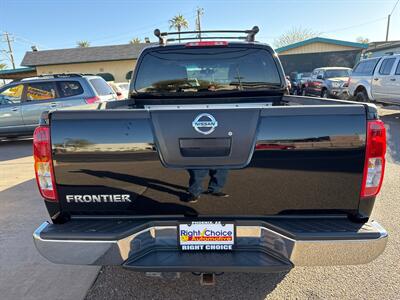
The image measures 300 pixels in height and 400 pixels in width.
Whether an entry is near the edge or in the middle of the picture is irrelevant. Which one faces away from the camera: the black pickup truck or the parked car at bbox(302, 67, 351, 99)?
the black pickup truck

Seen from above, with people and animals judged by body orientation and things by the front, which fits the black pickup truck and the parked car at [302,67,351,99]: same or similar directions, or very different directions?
very different directions

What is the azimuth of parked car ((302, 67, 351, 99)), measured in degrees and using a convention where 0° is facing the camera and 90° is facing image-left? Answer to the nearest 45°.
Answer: approximately 315°

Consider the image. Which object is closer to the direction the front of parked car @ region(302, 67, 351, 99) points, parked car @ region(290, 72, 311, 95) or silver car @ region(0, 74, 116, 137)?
the silver car

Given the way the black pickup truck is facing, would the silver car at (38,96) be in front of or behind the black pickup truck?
in front

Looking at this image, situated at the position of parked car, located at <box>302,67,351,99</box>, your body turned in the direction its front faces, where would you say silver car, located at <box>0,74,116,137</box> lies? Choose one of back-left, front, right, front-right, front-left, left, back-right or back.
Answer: right

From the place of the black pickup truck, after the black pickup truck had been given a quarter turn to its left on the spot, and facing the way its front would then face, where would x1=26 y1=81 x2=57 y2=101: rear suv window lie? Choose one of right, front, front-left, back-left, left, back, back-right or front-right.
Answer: front-right

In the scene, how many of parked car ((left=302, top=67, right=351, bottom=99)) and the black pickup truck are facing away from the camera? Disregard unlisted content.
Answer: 1

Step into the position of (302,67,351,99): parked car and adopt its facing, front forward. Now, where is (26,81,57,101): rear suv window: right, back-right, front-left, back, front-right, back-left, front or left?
right

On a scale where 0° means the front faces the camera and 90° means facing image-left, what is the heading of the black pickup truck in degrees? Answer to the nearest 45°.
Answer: approximately 180°

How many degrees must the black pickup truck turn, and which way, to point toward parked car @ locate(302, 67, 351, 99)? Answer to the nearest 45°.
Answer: approximately 45° to its right

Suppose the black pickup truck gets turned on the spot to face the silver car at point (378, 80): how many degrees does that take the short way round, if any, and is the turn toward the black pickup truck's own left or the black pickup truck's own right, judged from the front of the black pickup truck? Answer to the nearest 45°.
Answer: approximately 45° to the black pickup truck's own right
